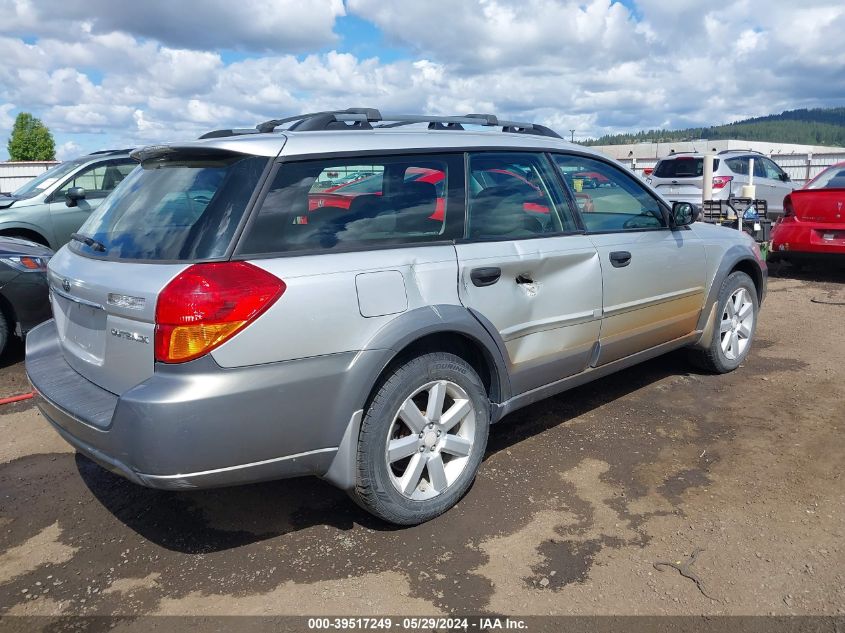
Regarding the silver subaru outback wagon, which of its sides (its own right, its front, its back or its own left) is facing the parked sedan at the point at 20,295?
left

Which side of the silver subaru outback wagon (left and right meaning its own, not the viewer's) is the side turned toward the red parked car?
front

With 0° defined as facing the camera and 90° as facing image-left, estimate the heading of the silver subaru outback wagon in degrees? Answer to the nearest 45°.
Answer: approximately 225°

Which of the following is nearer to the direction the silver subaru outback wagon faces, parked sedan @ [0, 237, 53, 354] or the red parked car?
the red parked car
